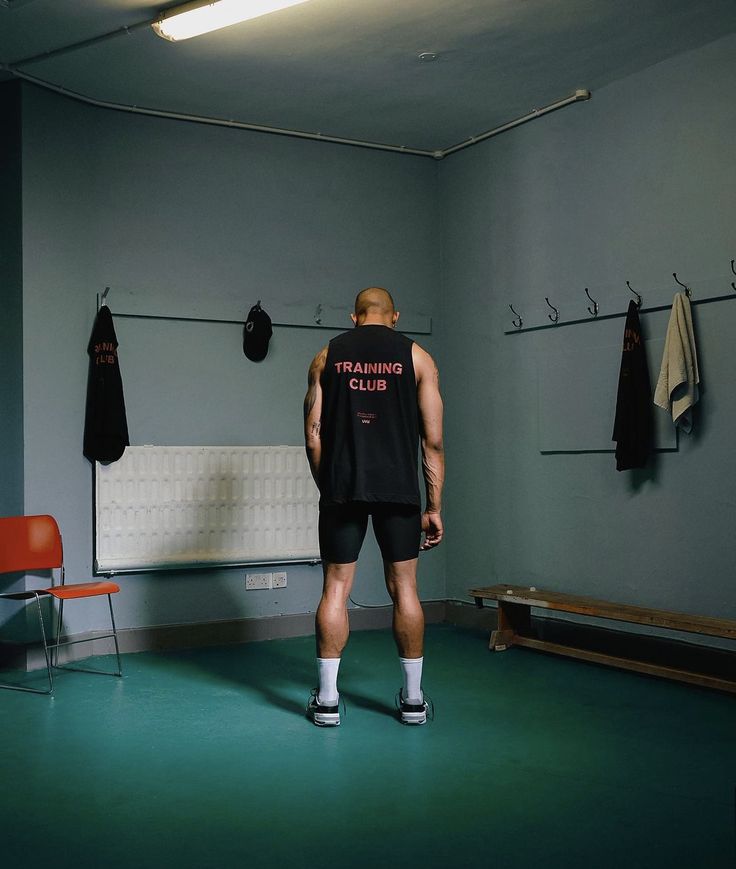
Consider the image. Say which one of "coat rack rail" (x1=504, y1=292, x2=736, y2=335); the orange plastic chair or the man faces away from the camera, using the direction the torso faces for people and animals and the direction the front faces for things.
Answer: the man

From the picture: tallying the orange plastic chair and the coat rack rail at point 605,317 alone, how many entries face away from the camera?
0

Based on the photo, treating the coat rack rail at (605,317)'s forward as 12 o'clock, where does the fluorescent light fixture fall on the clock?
The fluorescent light fixture is roughly at 12 o'clock from the coat rack rail.

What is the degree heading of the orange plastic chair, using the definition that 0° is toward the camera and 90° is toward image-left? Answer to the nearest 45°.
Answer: approximately 315°

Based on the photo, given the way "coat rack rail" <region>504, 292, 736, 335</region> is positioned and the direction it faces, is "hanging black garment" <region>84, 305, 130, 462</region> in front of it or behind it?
in front

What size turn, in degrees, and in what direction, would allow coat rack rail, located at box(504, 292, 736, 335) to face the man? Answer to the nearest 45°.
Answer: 0° — it already faces them

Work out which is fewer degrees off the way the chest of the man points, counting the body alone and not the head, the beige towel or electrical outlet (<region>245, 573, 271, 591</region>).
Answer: the electrical outlet

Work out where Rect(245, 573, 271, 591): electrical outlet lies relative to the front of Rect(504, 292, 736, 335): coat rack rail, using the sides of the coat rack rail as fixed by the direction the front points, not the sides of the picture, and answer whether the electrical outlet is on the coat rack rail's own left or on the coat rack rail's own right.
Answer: on the coat rack rail's own right

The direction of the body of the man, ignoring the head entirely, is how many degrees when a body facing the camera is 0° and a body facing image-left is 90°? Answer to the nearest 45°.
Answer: approximately 180°

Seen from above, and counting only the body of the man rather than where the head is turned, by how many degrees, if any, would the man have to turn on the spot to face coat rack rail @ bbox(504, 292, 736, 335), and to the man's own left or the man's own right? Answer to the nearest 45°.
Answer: approximately 45° to the man's own right

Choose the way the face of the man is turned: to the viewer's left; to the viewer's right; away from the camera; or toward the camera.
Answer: away from the camera

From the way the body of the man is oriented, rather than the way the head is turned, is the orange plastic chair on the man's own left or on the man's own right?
on the man's own left
